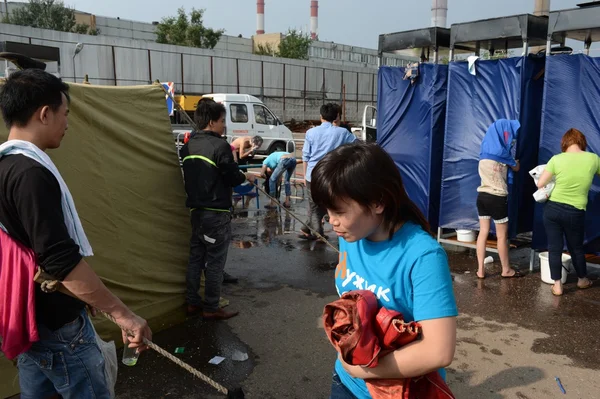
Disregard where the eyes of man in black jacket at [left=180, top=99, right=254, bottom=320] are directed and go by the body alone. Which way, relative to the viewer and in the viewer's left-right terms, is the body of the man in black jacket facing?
facing away from the viewer and to the right of the viewer

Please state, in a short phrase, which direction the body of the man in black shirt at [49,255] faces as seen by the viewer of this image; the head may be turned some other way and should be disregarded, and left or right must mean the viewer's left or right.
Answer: facing away from the viewer and to the right of the viewer

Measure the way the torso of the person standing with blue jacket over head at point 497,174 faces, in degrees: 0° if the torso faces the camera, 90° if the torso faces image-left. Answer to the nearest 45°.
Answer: approximately 225°

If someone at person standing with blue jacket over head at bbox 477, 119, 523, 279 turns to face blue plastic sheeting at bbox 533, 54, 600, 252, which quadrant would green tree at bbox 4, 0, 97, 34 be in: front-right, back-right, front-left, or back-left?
back-left
